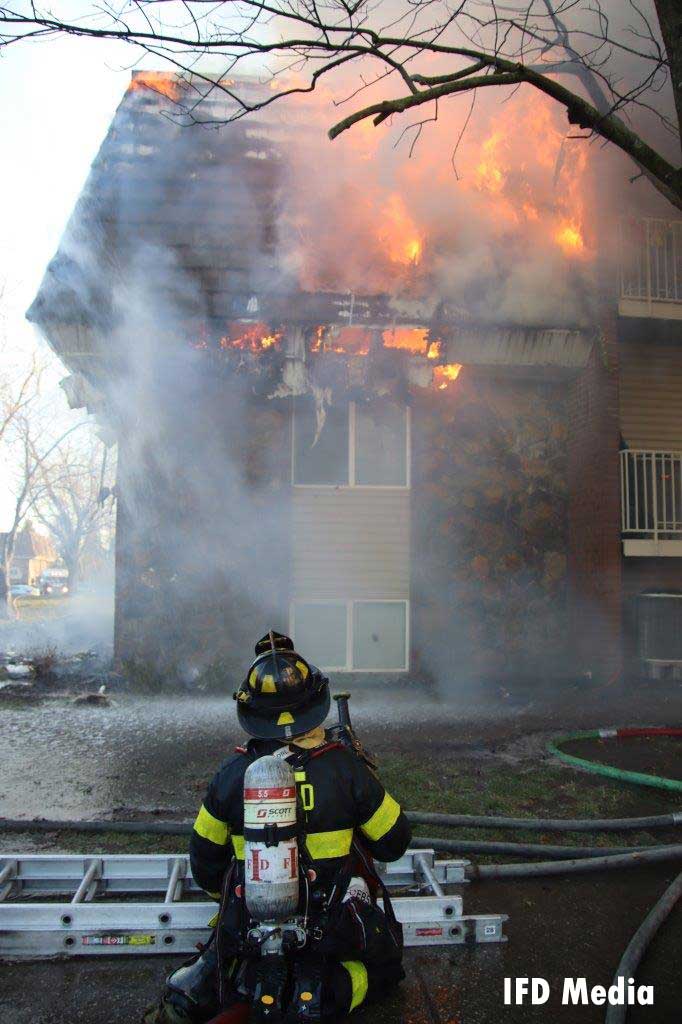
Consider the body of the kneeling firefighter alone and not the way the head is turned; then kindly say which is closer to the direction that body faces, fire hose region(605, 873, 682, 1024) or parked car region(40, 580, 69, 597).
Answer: the parked car

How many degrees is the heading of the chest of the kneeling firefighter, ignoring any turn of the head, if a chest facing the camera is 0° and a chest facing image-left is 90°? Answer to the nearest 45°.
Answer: approximately 180°

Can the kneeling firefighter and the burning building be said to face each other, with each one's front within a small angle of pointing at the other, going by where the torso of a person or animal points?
yes

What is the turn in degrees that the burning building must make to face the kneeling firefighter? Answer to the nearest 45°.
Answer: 0° — it already faces them

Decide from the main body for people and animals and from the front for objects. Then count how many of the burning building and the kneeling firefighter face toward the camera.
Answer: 1

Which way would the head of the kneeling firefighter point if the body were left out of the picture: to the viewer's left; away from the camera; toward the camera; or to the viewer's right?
away from the camera

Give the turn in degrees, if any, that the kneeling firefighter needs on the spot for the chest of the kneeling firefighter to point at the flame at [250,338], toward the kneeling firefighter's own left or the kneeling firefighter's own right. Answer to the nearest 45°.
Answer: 0° — they already face it

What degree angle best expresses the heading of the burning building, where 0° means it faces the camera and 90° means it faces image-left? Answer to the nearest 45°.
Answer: approximately 0°

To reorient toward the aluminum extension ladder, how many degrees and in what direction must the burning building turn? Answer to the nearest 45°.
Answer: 0° — it already faces it

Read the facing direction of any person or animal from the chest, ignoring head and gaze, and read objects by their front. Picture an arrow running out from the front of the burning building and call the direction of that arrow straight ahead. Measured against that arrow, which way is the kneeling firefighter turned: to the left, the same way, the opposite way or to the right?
the opposite way

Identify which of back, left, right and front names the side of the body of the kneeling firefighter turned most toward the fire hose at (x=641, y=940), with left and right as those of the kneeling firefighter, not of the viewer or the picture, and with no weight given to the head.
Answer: right

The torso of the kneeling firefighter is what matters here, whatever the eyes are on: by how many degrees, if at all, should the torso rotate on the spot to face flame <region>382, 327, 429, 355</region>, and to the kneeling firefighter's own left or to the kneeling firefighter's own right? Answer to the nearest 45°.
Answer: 0° — they already face it

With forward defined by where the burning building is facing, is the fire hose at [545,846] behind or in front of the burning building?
in front

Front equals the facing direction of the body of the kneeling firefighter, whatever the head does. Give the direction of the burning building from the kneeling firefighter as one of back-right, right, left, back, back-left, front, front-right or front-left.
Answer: front
